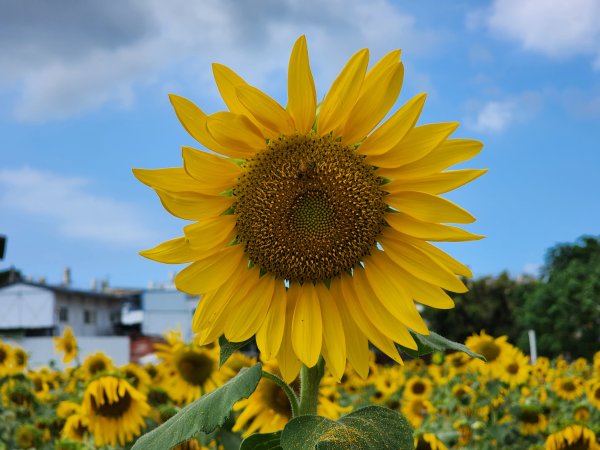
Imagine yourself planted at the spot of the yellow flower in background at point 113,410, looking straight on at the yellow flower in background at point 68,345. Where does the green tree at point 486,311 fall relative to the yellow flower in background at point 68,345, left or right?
right

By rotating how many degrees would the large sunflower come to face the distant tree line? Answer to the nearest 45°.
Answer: approximately 180°

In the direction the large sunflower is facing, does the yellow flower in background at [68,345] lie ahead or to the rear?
to the rear

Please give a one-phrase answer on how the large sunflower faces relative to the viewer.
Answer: facing the viewer

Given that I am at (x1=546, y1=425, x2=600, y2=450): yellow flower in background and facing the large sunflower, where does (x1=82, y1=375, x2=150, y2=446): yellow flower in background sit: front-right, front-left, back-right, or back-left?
front-right

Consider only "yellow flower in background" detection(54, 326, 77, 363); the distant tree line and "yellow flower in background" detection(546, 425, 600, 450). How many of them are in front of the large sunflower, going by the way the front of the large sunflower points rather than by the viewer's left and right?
0

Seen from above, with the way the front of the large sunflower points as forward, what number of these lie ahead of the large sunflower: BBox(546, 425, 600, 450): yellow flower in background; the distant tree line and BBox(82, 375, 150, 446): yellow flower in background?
0

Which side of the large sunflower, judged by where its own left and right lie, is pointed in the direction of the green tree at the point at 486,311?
back

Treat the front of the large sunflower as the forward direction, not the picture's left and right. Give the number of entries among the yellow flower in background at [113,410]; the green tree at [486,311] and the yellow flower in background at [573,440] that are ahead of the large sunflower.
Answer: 0

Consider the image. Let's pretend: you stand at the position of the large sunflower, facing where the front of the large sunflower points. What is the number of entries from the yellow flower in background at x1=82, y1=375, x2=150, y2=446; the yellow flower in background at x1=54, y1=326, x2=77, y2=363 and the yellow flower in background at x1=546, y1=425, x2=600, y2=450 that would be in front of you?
0

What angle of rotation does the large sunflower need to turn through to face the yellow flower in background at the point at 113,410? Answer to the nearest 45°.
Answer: approximately 135° to its right

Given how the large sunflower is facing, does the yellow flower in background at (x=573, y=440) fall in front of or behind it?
behind

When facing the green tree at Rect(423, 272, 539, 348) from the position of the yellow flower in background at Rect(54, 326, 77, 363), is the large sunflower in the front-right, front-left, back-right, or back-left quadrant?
back-right
